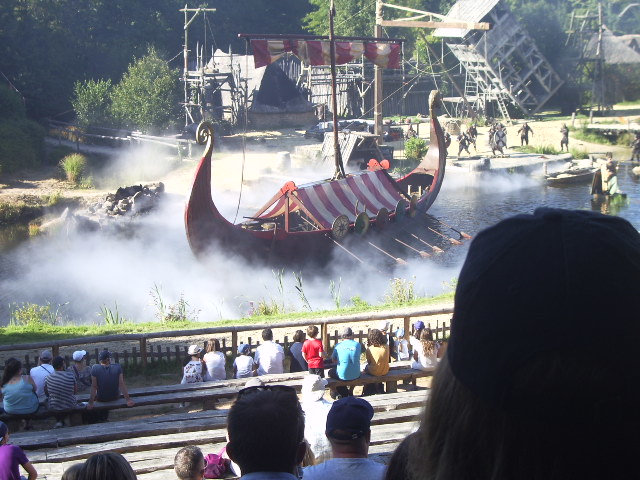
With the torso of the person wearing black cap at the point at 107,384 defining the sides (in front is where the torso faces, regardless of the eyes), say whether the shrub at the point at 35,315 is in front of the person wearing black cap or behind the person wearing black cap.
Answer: in front

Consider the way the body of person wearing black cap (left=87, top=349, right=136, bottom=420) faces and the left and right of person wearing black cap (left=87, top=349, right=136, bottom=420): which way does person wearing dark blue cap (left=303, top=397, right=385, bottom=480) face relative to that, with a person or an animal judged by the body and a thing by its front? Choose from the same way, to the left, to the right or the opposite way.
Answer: the same way

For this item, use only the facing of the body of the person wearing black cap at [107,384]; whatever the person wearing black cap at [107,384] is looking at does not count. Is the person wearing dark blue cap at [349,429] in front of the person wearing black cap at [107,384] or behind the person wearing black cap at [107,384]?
behind

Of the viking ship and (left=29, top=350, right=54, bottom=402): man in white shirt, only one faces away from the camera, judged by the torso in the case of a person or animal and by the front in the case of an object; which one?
the man in white shirt

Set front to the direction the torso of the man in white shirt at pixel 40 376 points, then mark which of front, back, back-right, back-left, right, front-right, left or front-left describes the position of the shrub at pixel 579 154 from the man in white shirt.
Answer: front-right

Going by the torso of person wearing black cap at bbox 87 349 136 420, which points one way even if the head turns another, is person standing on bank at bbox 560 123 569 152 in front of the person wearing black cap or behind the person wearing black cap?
in front

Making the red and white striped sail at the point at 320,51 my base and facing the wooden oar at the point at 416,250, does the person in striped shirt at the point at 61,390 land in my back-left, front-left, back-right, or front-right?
front-right

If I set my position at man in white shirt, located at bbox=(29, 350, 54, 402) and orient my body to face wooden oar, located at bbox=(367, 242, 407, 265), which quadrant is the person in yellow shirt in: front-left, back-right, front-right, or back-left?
front-right

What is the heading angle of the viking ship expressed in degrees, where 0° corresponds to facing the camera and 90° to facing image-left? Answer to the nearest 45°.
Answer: approximately 45°

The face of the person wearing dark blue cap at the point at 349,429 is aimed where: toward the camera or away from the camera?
away from the camera

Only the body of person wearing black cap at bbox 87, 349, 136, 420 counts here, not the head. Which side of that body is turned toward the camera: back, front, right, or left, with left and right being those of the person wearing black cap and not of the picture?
back

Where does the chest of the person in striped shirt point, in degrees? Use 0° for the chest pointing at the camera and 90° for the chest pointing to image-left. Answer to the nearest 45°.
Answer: approximately 180°

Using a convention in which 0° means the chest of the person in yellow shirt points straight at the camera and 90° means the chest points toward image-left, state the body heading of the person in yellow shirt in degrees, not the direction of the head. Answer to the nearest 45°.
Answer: approximately 180°

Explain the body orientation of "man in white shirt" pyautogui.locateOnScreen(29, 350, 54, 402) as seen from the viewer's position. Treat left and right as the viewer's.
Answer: facing away from the viewer

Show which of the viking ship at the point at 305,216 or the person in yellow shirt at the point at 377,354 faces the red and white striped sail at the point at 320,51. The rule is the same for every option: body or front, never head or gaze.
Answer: the person in yellow shirt

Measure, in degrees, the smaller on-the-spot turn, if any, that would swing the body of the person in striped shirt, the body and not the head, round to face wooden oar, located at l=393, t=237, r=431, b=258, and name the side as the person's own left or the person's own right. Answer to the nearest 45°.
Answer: approximately 45° to the person's own right

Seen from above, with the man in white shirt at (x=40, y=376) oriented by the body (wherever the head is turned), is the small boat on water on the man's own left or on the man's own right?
on the man's own right

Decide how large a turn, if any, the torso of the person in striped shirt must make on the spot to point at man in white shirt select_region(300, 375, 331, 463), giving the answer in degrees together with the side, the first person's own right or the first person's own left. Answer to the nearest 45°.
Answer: approximately 135° to the first person's own right

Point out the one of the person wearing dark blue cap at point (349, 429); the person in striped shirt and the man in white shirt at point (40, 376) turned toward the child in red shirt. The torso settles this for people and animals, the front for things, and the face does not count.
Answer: the person wearing dark blue cap
